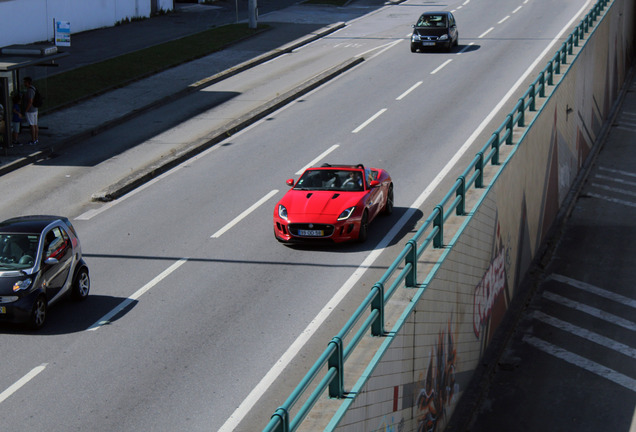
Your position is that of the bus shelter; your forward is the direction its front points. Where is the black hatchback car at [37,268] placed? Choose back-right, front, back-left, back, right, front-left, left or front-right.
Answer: front-right

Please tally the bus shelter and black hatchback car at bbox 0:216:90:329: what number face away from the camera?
0

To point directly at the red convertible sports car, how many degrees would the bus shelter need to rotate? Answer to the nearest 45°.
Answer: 0° — it already faces it

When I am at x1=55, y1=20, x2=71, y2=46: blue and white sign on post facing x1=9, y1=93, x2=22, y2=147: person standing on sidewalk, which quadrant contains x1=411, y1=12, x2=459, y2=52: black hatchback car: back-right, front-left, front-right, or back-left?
back-left

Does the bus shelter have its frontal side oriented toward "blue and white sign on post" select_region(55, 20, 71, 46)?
no

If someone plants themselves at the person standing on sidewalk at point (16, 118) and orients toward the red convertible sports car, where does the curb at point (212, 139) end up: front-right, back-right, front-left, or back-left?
front-left

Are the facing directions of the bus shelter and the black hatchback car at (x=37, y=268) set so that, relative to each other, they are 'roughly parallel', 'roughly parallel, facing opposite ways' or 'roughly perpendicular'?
roughly perpendicular

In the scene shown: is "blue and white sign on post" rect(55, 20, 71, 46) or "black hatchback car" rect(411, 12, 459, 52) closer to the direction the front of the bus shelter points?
the black hatchback car

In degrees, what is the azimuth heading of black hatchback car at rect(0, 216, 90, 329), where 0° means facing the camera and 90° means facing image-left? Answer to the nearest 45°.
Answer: approximately 45°

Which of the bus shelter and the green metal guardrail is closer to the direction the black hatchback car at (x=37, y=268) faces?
the green metal guardrail

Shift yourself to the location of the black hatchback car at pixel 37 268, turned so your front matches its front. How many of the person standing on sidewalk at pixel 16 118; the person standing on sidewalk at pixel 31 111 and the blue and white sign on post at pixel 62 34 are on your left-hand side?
0

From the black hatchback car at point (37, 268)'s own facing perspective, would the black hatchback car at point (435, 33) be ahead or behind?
behind

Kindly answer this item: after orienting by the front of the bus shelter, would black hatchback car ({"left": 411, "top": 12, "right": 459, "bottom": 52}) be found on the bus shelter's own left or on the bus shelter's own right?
on the bus shelter's own left

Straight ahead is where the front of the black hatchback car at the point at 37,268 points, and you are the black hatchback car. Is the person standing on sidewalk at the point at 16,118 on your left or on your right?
on your right

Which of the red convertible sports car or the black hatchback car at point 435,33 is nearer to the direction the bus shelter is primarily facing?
the red convertible sports car

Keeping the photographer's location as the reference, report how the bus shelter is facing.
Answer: facing the viewer and to the right of the viewer

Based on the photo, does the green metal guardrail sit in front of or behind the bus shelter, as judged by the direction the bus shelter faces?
in front

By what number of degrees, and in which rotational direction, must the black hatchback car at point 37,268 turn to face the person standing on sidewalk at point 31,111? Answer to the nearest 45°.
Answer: approximately 135° to its right
